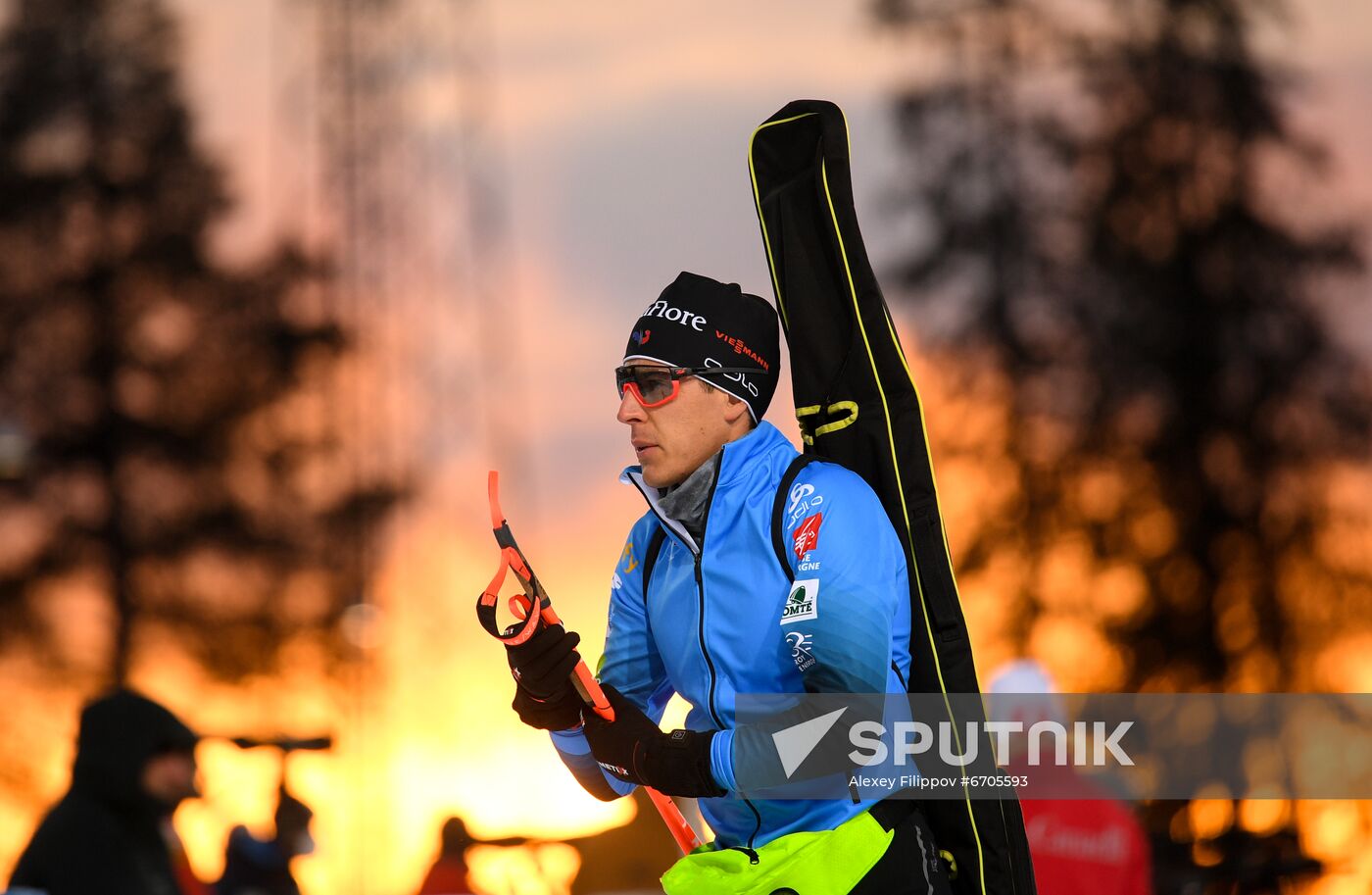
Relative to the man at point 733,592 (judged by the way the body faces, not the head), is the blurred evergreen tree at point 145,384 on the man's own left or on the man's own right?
on the man's own right

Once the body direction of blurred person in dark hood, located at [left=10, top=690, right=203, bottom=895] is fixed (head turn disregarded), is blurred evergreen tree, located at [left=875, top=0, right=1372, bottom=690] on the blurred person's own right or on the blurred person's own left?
on the blurred person's own left

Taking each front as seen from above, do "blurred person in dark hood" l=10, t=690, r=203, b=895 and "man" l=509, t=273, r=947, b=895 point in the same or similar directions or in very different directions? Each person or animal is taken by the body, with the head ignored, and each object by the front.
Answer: very different directions

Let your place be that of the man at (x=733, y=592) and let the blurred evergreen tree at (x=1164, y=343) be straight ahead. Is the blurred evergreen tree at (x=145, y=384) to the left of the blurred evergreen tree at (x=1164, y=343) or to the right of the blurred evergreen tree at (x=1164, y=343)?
left

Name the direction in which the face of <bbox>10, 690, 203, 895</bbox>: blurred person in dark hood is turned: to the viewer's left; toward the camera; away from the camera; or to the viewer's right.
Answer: to the viewer's right

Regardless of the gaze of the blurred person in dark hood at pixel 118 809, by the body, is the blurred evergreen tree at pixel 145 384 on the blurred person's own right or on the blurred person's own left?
on the blurred person's own left

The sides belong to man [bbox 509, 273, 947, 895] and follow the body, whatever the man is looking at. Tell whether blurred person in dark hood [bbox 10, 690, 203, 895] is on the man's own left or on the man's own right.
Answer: on the man's own right

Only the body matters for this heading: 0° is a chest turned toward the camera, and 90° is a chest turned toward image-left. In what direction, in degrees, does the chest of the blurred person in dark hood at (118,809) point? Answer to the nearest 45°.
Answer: approximately 270°
